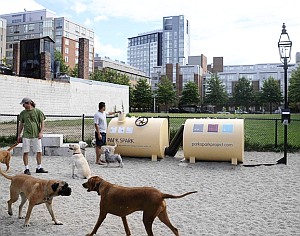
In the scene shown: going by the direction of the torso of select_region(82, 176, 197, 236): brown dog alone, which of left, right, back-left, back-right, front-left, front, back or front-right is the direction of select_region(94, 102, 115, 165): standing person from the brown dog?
right

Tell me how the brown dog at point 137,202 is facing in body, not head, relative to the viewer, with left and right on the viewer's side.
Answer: facing to the left of the viewer

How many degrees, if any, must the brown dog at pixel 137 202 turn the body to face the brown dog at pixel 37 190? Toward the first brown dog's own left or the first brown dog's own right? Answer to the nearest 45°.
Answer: approximately 45° to the first brown dog's own right

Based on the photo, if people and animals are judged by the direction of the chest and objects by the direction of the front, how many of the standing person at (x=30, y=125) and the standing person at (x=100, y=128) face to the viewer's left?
0

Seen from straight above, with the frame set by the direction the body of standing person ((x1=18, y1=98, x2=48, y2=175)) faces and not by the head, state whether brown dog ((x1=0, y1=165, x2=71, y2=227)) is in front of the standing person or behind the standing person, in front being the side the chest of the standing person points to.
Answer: in front

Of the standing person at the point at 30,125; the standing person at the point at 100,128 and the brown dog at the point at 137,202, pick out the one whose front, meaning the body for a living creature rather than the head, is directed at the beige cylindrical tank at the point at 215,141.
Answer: the standing person at the point at 100,128

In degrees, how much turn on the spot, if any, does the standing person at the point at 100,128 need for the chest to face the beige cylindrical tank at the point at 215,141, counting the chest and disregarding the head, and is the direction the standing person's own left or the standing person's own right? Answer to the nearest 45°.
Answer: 0° — they already face it

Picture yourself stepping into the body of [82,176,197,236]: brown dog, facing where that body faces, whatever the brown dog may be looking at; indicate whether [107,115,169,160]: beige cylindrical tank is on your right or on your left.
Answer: on your right

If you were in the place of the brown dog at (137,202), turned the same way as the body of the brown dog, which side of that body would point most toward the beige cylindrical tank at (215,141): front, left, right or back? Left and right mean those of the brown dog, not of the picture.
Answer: right

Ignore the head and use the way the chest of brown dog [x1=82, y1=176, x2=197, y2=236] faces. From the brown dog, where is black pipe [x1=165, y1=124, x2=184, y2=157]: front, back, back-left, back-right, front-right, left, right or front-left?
right

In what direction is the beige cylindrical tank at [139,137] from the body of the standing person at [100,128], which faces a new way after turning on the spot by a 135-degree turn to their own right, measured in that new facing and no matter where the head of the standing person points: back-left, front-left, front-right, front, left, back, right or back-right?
back

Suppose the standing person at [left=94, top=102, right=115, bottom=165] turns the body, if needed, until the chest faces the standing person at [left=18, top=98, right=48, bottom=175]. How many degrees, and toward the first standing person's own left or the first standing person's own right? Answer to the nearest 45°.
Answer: approximately 135° to the first standing person's own right

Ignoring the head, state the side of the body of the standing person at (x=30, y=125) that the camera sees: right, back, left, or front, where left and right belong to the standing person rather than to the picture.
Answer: front

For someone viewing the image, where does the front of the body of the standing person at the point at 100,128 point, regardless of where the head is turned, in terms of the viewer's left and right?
facing to the right of the viewer
